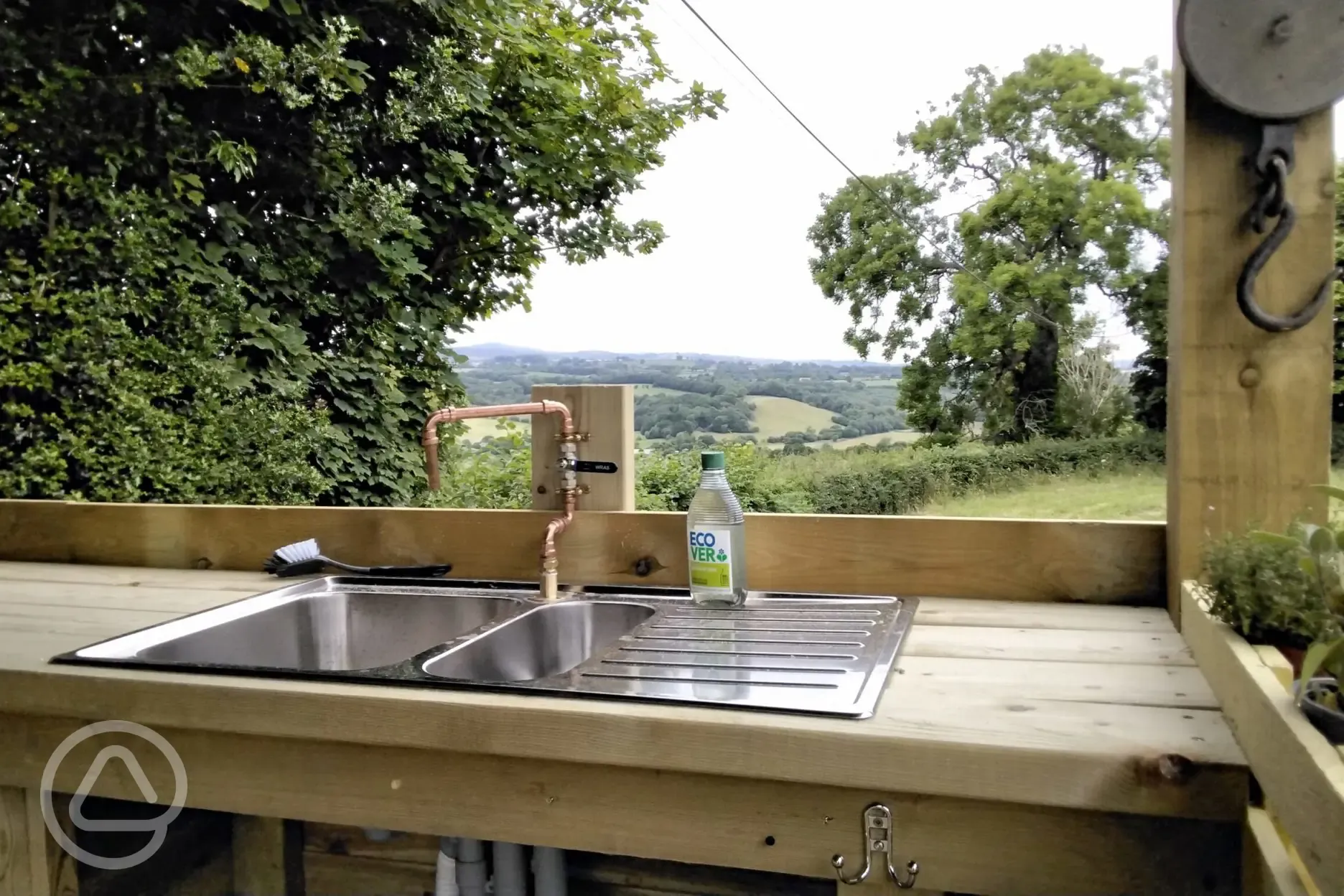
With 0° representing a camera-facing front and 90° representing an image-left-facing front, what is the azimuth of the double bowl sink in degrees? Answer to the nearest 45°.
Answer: approximately 0°

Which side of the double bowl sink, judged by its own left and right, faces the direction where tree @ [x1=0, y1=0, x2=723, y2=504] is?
back

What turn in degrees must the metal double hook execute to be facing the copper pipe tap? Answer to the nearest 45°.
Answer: approximately 135° to its right

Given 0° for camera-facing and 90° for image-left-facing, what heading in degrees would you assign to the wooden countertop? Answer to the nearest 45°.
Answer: approximately 0°

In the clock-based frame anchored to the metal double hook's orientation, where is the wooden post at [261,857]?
The wooden post is roughly at 4 o'clock from the metal double hook.

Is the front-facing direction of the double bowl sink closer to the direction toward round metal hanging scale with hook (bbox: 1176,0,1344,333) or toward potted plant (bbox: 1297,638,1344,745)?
the potted plant

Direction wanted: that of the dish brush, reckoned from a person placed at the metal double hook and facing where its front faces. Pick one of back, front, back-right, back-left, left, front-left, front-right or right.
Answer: back-right
